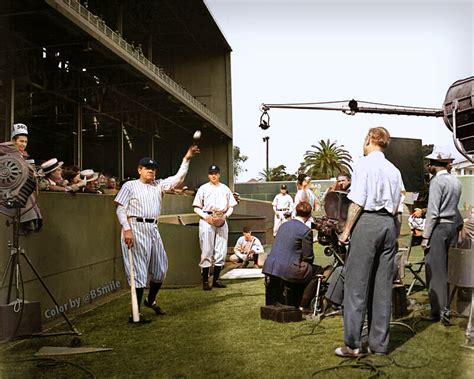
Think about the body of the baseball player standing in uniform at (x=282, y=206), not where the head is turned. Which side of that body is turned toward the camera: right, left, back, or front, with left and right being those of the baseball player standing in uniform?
front

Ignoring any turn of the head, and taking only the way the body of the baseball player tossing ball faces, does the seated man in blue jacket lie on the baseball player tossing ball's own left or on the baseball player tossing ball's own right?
on the baseball player tossing ball's own left

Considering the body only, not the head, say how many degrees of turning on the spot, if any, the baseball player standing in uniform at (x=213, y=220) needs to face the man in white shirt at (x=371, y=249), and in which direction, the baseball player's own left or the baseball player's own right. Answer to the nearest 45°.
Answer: approximately 45° to the baseball player's own left

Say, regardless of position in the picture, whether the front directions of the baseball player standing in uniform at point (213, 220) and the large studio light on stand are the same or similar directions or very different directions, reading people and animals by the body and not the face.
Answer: very different directions

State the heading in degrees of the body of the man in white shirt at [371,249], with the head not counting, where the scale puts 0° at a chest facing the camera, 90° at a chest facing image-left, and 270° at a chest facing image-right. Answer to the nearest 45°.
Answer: approximately 135°

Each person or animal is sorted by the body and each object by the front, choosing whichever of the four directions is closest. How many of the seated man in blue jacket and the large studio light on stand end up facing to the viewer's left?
0

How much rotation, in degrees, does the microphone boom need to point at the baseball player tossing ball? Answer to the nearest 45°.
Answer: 0° — it already faces them

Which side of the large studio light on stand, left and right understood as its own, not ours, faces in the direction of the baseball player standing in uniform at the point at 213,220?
front

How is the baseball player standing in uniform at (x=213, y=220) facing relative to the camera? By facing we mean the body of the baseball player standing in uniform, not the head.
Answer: toward the camera

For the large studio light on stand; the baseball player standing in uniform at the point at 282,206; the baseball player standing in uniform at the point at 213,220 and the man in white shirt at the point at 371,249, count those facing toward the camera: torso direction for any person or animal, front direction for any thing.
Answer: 2

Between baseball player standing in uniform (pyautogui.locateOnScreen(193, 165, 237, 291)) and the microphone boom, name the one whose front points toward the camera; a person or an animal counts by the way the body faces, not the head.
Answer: the baseball player standing in uniform

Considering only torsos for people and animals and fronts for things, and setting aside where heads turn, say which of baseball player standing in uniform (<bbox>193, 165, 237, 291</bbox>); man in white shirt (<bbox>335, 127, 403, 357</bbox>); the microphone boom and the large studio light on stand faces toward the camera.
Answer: the baseball player standing in uniform
